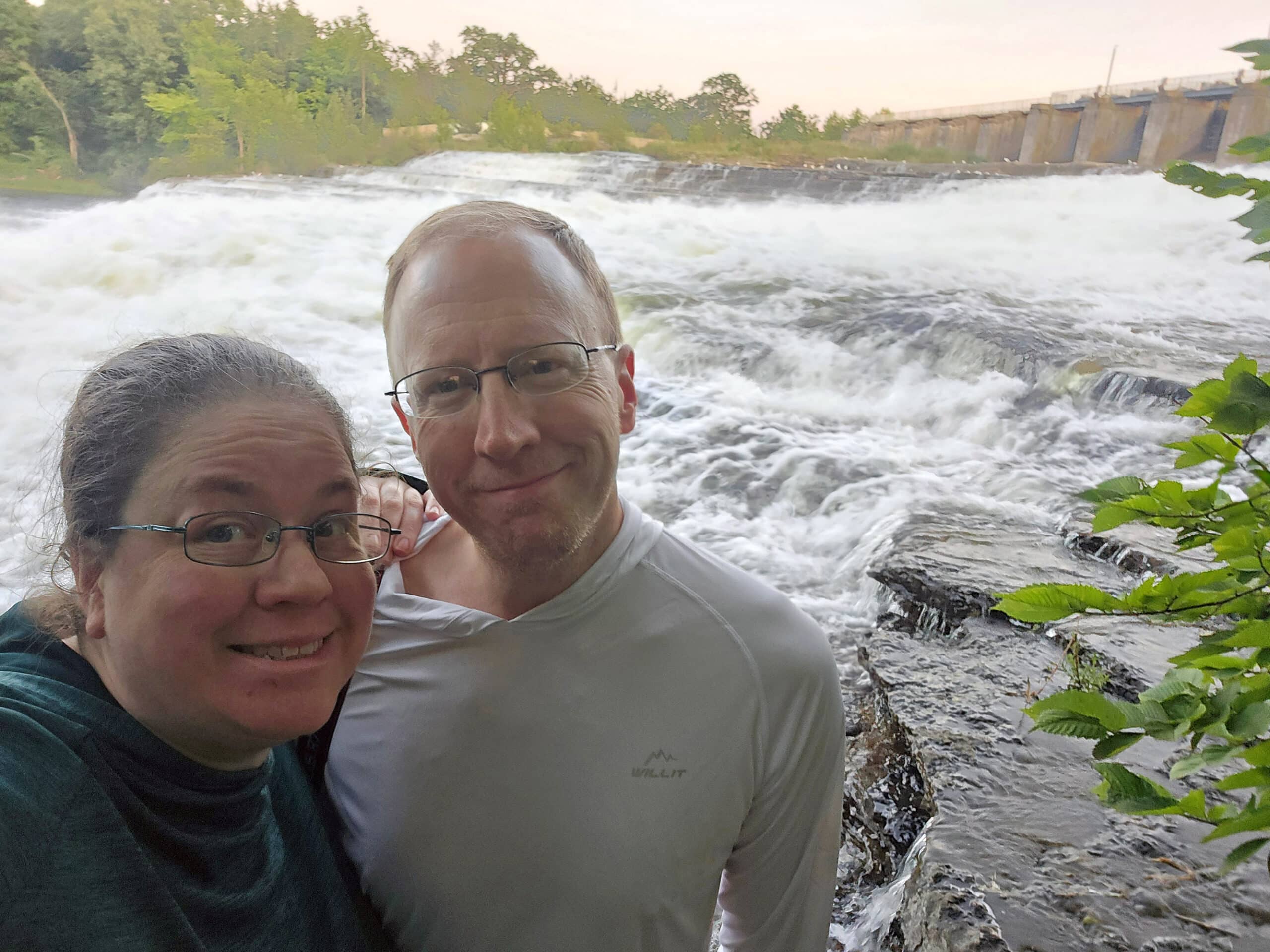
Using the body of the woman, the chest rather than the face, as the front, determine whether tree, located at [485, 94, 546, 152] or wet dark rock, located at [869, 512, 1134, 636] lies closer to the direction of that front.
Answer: the wet dark rock

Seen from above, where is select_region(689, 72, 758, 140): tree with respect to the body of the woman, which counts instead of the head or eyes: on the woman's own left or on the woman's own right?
on the woman's own left

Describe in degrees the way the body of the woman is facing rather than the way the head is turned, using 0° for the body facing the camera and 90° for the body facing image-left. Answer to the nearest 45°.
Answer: approximately 315°

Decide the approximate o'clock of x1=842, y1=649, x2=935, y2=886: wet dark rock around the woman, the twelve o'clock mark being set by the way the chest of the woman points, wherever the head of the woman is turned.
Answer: The wet dark rock is roughly at 10 o'clock from the woman.

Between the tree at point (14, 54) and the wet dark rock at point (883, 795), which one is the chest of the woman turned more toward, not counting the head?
the wet dark rock

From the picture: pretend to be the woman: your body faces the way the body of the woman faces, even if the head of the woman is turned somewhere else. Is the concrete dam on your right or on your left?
on your left

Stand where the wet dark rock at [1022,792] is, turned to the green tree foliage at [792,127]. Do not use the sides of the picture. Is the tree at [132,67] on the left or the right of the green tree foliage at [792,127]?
left

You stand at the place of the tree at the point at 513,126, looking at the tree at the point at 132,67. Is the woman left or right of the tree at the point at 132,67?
left

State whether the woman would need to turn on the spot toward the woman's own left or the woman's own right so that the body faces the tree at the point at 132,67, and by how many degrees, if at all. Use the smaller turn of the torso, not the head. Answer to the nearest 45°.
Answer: approximately 135° to the woman's own left
